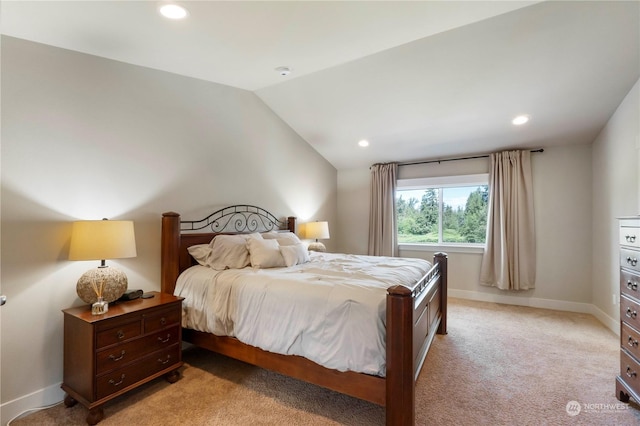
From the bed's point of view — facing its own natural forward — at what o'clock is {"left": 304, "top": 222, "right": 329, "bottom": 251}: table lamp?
The table lamp is roughly at 7 o'clock from the bed.

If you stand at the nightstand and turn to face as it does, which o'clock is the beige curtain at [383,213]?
The beige curtain is roughly at 10 o'clock from the nightstand.

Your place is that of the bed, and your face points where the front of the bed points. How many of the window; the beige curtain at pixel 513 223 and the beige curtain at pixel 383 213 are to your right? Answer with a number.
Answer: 0

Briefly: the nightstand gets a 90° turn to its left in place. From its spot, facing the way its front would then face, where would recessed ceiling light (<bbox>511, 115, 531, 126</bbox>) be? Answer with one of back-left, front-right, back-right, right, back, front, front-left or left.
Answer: front-right

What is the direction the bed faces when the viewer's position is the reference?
facing the viewer and to the right of the viewer

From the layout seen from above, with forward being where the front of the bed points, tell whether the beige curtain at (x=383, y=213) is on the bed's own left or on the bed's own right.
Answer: on the bed's own left

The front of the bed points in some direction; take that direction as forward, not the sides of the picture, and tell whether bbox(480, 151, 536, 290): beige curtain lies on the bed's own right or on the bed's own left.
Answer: on the bed's own left

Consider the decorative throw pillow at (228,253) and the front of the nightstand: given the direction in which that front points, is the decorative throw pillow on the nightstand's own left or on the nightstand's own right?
on the nightstand's own left

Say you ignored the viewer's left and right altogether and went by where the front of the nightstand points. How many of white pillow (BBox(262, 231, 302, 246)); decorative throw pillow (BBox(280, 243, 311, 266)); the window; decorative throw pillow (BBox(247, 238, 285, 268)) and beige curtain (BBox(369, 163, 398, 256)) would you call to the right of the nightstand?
0

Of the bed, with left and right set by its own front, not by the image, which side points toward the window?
left

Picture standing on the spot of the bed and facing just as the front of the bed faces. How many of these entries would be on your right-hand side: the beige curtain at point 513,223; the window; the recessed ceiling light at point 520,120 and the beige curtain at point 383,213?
0

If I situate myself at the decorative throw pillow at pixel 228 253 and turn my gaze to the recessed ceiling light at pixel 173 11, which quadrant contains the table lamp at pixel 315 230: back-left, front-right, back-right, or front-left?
back-left

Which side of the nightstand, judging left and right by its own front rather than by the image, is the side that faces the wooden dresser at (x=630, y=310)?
front
